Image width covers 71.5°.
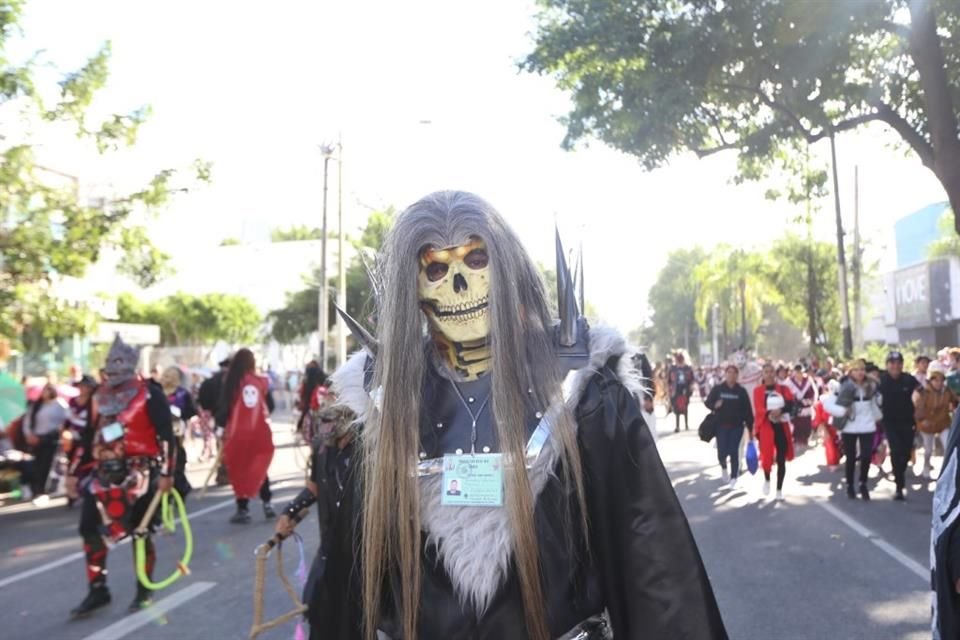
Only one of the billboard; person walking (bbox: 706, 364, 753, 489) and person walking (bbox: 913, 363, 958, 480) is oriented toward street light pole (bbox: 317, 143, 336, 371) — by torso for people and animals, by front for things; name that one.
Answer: the billboard

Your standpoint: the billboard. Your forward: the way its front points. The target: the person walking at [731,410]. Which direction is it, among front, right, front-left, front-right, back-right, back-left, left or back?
front-left

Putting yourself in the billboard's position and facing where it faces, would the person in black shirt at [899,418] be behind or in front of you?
in front

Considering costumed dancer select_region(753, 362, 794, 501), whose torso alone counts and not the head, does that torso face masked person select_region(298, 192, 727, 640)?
yes

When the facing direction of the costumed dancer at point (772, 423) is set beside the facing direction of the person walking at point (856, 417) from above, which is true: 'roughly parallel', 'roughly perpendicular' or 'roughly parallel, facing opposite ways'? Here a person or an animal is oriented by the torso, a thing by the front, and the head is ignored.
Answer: roughly parallel

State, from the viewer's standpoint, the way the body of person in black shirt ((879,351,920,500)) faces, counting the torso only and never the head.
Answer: toward the camera

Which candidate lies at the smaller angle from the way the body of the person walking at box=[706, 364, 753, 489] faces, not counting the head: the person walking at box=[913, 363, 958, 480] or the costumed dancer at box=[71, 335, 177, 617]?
the costumed dancer

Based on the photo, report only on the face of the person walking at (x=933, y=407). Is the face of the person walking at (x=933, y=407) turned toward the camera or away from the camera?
toward the camera

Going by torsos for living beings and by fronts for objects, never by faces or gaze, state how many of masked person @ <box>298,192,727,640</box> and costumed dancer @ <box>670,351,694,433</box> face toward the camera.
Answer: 2

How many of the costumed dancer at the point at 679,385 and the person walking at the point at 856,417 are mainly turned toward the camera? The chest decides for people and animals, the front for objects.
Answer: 2

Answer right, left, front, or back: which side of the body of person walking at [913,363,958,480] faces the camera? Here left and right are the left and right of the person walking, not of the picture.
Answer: front

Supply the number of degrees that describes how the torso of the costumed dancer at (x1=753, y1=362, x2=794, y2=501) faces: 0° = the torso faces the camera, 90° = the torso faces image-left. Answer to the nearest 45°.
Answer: approximately 0°

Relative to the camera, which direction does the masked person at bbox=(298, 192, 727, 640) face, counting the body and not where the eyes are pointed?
toward the camera

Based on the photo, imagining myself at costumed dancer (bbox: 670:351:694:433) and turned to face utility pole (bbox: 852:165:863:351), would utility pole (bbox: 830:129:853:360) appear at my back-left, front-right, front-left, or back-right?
front-right

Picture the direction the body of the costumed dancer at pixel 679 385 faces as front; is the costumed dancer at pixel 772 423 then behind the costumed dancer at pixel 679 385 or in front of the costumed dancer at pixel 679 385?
in front
